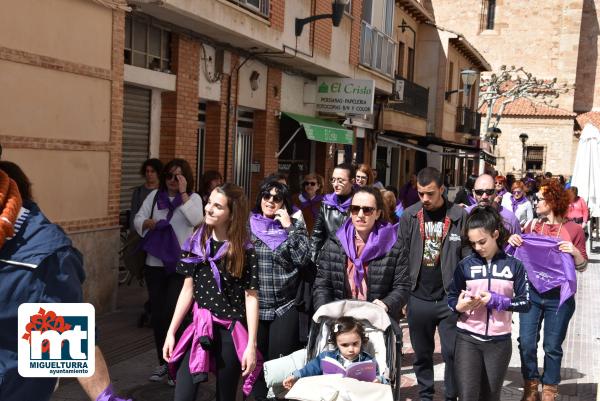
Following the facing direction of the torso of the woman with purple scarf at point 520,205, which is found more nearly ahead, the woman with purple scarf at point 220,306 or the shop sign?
the woman with purple scarf

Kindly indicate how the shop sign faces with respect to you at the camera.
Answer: facing the viewer

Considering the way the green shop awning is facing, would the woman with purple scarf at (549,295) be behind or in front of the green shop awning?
in front

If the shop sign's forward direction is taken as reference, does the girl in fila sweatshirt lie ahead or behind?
ahead

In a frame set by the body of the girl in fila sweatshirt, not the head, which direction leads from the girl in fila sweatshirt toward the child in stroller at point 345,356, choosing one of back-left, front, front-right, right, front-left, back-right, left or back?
front-right

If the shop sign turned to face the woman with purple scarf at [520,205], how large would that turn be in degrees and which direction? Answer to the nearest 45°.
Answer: approximately 45° to its left

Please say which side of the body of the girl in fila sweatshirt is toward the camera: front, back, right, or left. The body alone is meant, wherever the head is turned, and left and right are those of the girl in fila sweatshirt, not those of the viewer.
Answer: front

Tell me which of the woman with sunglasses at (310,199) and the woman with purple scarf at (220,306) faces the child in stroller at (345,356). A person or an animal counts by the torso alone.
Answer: the woman with sunglasses

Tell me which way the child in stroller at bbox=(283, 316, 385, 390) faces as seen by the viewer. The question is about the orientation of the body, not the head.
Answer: toward the camera
